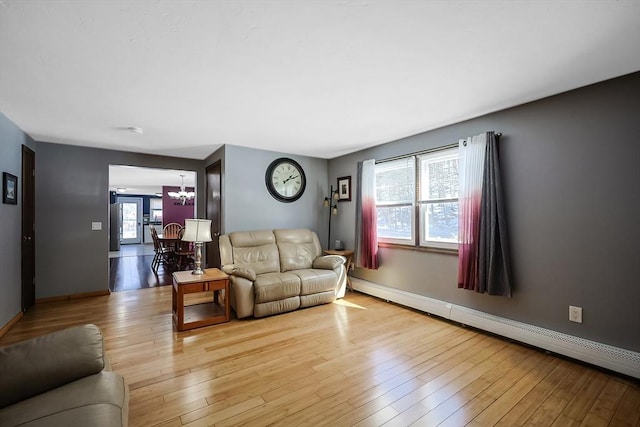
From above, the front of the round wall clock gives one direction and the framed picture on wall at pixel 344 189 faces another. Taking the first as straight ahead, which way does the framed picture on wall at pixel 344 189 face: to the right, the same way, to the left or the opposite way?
to the right

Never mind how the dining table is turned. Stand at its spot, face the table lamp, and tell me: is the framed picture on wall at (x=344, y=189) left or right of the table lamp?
left

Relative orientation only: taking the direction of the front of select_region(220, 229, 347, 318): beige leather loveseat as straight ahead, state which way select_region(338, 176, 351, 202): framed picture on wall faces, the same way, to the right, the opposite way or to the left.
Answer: to the right

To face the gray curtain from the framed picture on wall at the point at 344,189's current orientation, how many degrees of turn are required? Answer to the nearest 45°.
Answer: approximately 90° to its left

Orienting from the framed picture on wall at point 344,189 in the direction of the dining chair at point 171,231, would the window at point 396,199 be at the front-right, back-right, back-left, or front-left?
back-left

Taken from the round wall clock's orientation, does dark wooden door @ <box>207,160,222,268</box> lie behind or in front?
behind

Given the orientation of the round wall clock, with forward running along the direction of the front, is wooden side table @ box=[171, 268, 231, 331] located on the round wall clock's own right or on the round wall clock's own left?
on the round wall clock's own right

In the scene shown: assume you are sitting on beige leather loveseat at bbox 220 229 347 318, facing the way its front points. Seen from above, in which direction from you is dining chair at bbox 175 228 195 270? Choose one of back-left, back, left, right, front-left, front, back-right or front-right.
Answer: back

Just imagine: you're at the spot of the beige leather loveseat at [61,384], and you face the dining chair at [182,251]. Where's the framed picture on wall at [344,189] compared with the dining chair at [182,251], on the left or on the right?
right

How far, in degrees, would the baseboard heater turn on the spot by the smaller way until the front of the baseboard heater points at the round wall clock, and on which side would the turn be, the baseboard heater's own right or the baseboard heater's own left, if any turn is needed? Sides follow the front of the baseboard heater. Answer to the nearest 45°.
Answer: approximately 45° to the baseboard heater's own right

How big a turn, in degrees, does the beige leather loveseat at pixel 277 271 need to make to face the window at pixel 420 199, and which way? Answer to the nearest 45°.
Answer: approximately 45° to its left

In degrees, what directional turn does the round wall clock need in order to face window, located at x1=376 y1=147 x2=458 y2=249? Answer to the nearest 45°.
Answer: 0° — it already faces it
